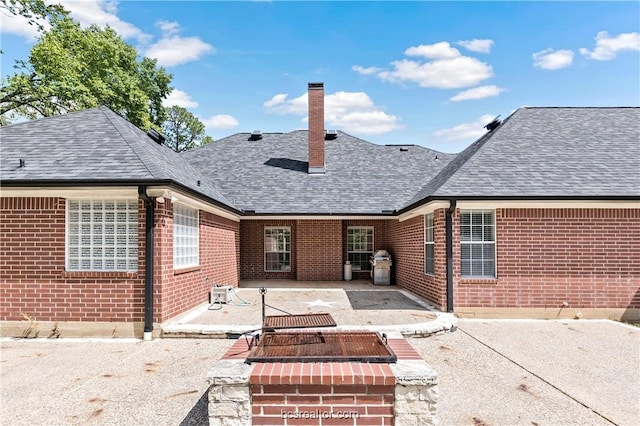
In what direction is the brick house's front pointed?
away from the camera

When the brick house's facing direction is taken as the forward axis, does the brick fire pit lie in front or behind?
behind
